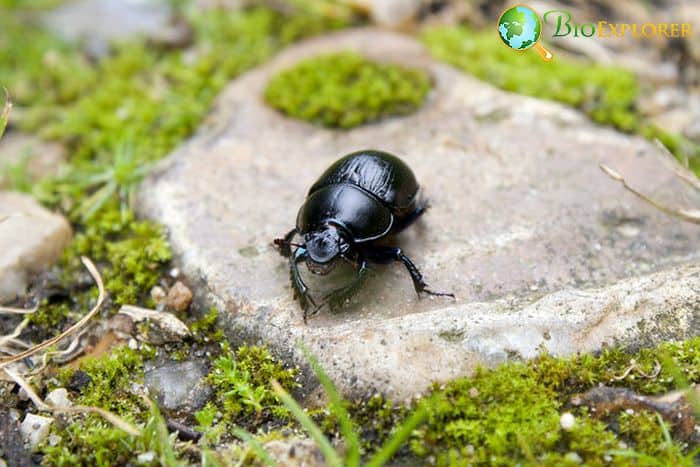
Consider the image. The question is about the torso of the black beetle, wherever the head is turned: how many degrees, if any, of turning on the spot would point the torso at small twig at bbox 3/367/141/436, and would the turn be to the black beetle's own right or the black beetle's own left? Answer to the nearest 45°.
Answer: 0° — it already faces it

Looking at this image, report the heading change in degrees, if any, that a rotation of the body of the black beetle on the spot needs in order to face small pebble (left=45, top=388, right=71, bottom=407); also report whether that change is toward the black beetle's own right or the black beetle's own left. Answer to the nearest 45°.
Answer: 0° — it already faces it

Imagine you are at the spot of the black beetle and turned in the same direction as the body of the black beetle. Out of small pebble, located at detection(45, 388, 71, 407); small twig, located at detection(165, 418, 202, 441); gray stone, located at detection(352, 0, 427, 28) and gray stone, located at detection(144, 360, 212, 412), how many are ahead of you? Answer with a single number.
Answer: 3

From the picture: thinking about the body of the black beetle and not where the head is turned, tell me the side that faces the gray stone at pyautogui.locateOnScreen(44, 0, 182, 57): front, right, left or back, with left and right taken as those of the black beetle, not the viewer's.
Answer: right

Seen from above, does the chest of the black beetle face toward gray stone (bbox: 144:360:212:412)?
yes

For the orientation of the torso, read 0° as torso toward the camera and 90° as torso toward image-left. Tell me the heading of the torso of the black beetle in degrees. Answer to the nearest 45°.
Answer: approximately 45°

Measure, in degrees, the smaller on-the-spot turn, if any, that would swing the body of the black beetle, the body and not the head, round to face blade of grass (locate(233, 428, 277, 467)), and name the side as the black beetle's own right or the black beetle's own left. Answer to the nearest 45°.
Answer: approximately 45° to the black beetle's own left

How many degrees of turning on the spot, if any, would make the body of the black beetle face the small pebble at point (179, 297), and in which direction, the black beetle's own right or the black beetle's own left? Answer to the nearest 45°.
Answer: approximately 45° to the black beetle's own right

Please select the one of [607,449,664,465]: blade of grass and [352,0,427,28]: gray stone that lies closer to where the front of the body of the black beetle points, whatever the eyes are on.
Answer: the blade of grass

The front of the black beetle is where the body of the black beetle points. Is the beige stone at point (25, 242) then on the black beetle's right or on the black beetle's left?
on the black beetle's right

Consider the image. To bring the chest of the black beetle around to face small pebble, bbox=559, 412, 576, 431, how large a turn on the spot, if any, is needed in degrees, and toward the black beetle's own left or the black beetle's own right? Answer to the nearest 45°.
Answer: approximately 90° to the black beetle's own left

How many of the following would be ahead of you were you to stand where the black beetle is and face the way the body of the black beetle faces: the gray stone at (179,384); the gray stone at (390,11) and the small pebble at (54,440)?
2

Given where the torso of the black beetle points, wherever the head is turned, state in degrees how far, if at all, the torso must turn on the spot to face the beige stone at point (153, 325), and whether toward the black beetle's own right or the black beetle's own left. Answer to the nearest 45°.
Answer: approximately 45° to the black beetle's own right
